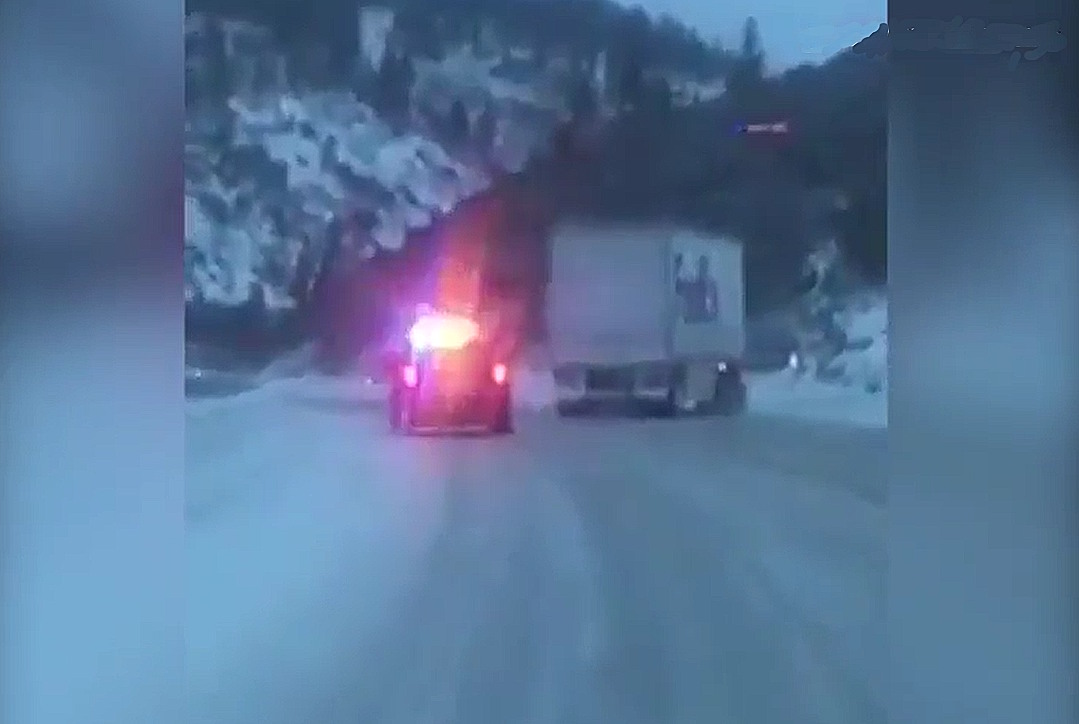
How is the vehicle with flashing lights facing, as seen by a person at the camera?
facing away from the viewer
